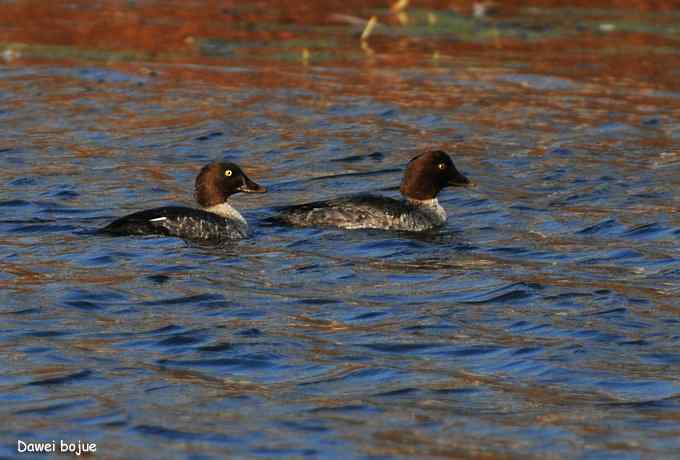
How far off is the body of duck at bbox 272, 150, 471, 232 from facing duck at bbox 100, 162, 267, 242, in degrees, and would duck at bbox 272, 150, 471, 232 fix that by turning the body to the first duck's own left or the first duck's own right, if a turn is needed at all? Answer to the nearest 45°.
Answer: approximately 135° to the first duck's own right

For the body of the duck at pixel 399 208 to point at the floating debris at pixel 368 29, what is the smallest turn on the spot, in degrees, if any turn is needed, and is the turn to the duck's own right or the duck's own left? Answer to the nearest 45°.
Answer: approximately 90° to the duck's own left

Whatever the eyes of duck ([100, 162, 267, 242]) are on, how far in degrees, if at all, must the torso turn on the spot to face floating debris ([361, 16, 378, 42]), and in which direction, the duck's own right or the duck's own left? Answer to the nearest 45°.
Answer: approximately 90° to the duck's own left

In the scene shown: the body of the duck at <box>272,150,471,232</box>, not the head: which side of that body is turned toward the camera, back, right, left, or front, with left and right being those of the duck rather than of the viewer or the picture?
right

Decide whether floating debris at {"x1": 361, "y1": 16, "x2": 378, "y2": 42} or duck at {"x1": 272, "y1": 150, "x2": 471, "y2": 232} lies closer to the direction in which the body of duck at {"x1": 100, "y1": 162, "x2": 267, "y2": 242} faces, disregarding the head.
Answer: the duck

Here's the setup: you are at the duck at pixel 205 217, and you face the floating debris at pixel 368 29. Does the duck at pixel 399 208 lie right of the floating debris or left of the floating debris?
right

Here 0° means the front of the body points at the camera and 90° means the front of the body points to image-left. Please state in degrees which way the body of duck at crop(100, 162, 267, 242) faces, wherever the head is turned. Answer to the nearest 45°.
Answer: approximately 270°

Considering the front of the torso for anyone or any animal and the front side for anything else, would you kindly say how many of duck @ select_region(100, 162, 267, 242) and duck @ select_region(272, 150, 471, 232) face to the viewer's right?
2

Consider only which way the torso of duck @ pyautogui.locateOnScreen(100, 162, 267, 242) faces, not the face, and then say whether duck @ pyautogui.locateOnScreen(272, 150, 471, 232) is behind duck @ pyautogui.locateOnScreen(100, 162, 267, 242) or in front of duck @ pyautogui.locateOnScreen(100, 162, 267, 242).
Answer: in front
